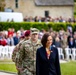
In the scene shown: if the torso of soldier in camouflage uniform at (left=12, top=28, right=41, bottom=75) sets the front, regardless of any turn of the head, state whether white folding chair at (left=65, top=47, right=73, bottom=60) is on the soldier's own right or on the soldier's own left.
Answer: on the soldier's own left

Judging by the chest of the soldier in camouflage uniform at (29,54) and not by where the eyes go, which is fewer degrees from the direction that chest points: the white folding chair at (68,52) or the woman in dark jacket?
the woman in dark jacket

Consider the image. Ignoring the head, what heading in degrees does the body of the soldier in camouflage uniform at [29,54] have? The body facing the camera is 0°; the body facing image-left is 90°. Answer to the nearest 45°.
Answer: approximately 315°
